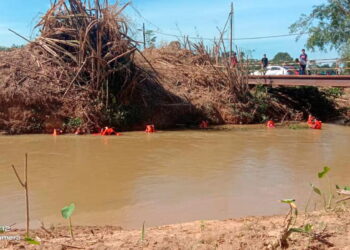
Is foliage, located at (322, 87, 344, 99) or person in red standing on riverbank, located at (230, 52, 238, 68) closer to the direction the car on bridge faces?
the person in red standing on riverbank

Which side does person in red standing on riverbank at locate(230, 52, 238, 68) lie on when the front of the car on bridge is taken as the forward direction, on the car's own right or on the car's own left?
on the car's own left

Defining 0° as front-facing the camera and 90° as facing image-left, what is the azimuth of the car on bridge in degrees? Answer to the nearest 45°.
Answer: approximately 90°

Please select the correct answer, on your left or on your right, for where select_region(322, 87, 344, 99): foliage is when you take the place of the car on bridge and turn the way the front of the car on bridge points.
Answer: on your left

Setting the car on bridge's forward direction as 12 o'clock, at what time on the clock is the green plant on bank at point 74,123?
The green plant on bank is roughly at 10 o'clock from the car on bridge.
